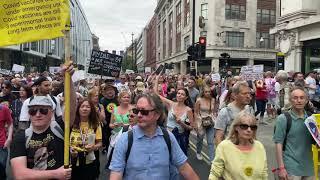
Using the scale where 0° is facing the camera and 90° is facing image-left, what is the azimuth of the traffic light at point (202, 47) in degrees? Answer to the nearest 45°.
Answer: approximately 0°

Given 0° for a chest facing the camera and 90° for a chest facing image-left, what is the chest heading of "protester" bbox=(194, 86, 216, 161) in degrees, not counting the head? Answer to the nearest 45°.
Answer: approximately 0°

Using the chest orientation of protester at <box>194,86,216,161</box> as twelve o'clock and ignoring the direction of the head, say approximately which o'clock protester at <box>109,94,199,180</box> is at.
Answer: protester at <box>109,94,199,180</box> is roughly at 12 o'clock from protester at <box>194,86,216,161</box>.

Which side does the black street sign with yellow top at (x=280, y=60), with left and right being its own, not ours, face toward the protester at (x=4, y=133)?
front

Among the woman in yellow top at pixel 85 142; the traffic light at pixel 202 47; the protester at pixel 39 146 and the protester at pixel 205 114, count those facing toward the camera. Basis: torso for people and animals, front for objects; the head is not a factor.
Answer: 4

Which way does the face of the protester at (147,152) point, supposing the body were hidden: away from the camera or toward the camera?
toward the camera

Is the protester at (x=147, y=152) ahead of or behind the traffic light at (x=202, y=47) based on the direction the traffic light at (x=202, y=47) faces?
ahead

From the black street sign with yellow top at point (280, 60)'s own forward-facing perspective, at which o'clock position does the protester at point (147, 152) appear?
The protester is roughly at 12 o'clock from the black street sign with yellow top.

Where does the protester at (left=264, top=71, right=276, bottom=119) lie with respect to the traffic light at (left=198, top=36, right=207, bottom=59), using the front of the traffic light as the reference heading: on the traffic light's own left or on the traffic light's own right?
on the traffic light's own left

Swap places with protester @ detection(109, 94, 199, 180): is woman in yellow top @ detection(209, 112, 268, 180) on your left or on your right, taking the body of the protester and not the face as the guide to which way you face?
on your left

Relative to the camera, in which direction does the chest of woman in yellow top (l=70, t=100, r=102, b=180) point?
toward the camera

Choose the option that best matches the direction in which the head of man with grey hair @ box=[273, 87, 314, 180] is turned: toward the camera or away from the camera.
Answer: toward the camera

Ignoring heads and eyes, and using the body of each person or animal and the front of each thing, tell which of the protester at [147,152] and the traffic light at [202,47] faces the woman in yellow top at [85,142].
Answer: the traffic light
